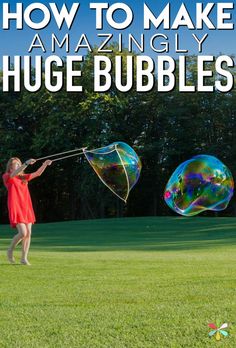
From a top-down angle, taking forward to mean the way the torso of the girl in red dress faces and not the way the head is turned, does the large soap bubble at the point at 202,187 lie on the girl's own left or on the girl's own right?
on the girl's own left

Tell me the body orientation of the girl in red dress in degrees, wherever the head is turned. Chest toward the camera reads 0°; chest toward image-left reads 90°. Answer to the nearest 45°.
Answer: approximately 315°
